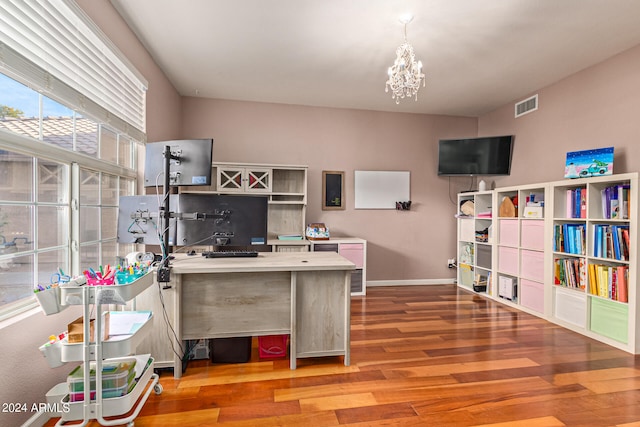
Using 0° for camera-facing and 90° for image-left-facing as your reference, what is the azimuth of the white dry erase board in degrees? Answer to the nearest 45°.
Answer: approximately 0°

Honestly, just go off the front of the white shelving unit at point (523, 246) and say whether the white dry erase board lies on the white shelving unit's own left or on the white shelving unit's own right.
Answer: on the white shelving unit's own right

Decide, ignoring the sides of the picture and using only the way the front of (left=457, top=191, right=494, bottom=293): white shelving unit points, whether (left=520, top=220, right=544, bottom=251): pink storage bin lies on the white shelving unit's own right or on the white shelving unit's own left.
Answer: on the white shelving unit's own left

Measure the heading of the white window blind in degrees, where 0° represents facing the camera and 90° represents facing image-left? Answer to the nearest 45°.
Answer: approximately 315°
